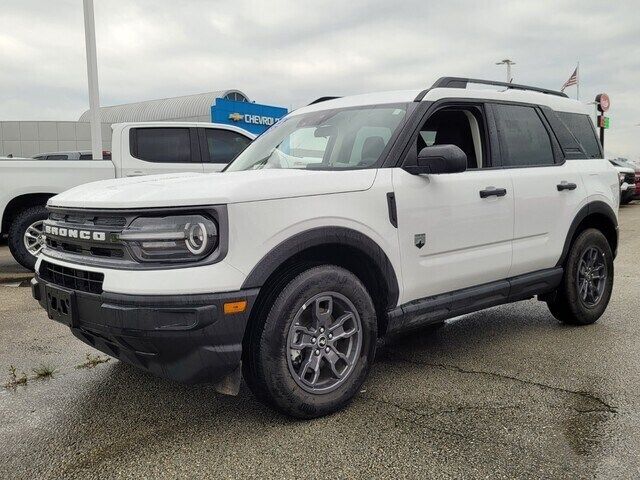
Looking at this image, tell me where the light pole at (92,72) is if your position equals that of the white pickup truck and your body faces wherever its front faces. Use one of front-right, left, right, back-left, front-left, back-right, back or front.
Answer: left

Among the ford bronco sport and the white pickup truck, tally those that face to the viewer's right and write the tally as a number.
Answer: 1

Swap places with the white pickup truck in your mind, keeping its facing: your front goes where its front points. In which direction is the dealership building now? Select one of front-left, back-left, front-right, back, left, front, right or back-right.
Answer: left

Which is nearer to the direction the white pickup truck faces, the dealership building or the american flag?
the american flag

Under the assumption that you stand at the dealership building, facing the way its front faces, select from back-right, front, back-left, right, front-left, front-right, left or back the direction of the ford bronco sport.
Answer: front-right

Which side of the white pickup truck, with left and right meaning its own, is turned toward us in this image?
right

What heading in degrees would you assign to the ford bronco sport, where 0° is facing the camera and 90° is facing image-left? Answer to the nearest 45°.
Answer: approximately 45°

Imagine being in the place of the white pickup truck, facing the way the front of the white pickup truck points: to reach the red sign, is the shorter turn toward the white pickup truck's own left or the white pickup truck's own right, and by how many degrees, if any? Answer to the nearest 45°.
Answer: approximately 45° to the white pickup truck's own left

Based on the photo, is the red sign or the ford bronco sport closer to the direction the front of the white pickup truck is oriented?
the red sign
